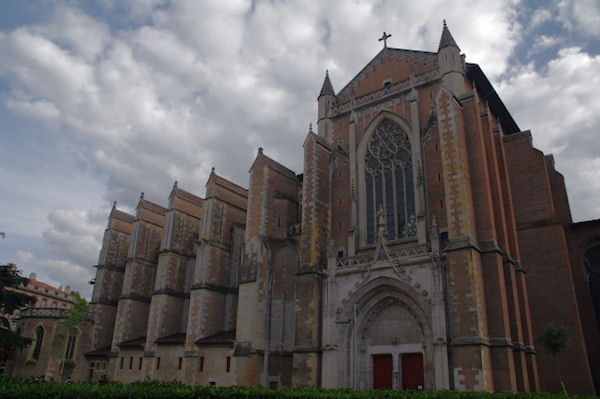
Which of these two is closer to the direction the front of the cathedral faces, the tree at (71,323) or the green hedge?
the green hedge

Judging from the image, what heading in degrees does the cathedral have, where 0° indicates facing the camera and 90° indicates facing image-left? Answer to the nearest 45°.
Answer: approximately 45°

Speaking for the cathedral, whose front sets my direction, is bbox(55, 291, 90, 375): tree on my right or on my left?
on my right

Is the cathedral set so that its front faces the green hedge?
yes
